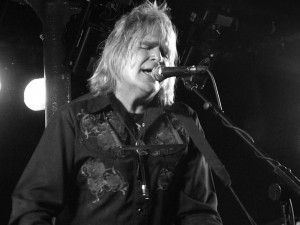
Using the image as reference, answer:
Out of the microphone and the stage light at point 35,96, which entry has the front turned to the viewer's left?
the microphone

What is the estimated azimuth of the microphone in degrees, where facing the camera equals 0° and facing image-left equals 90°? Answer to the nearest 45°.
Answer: approximately 90°

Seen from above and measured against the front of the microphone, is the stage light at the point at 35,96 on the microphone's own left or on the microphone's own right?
on the microphone's own right

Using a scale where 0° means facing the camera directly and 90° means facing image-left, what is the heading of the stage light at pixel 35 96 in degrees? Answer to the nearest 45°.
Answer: approximately 0°

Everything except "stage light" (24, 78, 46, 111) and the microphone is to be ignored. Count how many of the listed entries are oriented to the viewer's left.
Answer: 1

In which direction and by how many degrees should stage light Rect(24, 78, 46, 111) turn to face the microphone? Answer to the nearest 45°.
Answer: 0° — it already faces it

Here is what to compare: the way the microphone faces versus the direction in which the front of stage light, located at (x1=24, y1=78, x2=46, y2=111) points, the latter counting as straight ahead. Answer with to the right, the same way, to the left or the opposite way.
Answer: to the right
